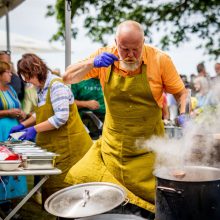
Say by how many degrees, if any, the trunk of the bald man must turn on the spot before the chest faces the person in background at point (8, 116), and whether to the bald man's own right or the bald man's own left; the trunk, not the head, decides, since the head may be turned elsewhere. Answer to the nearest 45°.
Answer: approximately 135° to the bald man's own right

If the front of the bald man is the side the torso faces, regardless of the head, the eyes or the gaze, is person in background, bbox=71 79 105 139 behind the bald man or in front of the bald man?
behind
